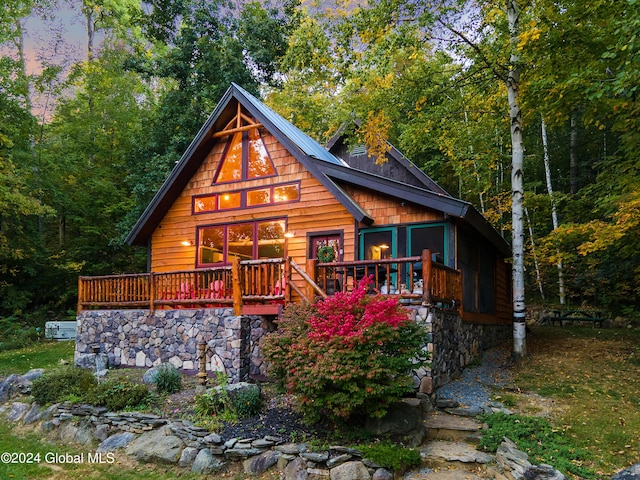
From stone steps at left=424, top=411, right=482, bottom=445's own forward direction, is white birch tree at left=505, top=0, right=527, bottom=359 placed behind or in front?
behind

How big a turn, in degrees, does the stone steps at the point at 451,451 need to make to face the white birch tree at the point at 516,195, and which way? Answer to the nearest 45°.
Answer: approximately 180°

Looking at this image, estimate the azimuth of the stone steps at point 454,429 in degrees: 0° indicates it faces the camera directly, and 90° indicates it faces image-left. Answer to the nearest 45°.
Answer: approximately 0°

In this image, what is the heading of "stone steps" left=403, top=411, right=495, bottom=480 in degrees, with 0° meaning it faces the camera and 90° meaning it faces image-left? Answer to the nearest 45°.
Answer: approximately 0°

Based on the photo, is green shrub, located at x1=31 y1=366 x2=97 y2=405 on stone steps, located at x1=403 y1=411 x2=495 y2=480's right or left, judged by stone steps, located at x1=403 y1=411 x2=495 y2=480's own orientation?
on its right

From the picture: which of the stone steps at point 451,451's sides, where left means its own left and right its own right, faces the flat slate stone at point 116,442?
right

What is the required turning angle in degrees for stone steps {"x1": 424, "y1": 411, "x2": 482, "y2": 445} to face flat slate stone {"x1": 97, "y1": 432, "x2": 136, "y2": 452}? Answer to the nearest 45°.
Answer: approximately 90° to its right

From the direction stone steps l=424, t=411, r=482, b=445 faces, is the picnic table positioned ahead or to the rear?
to the rear
